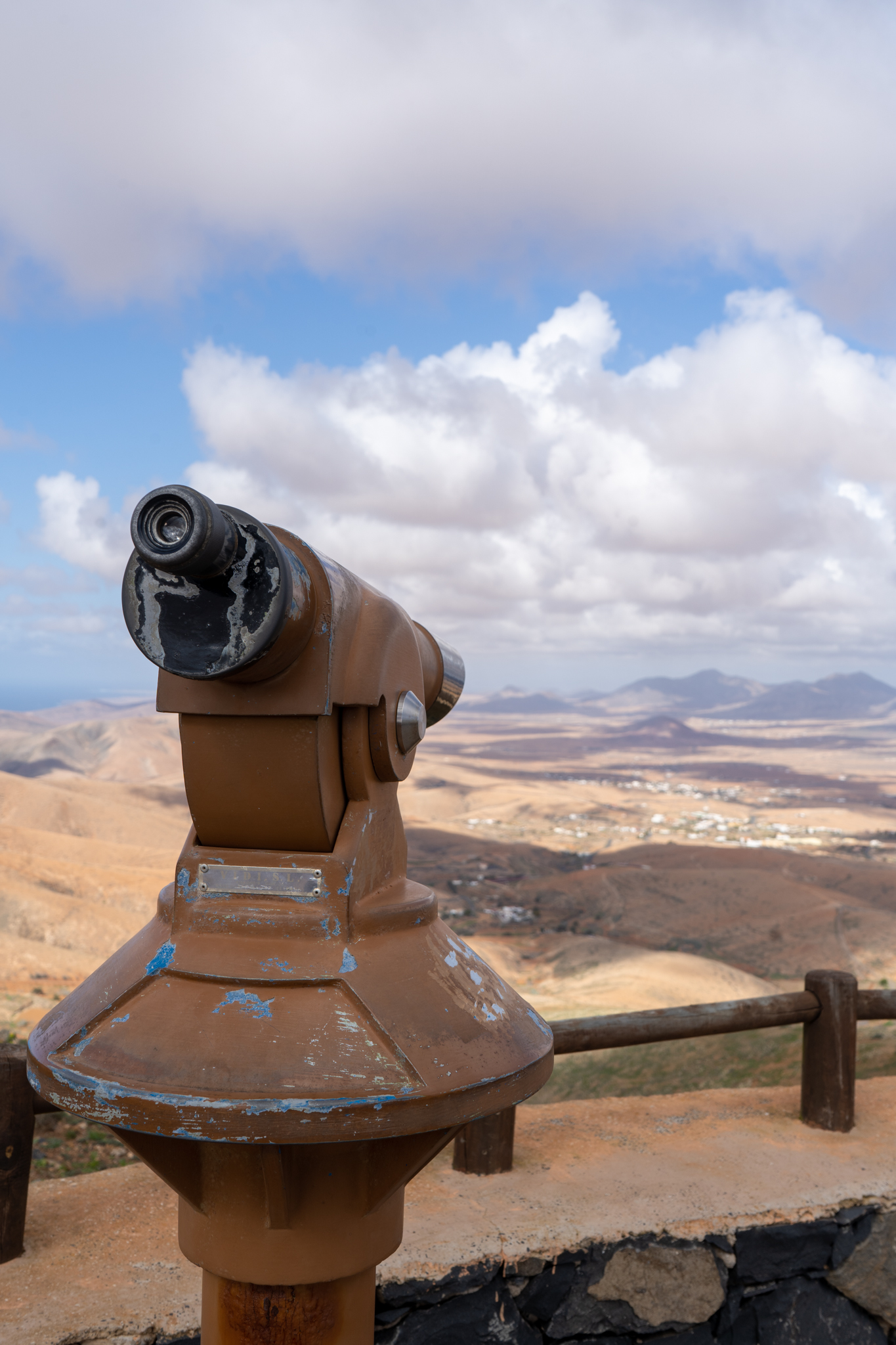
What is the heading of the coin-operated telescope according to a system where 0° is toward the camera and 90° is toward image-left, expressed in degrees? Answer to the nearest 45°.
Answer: approximately 225°

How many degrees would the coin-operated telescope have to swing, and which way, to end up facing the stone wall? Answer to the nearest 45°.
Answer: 0° — it already faces it

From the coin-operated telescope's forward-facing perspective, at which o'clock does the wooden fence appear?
The wooden fence is roughly at 12 o'clock from the coin-operated telescope.
